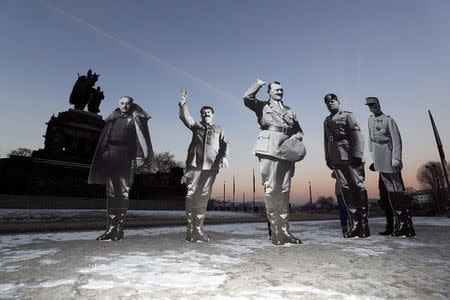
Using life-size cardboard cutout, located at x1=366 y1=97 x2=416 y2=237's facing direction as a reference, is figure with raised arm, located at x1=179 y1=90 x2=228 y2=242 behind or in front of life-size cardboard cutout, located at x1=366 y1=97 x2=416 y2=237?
in front

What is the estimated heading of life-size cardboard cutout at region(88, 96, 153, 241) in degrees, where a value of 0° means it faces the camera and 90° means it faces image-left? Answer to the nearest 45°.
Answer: approximately 0°

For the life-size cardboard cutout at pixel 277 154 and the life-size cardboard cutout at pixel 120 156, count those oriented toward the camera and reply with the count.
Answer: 2

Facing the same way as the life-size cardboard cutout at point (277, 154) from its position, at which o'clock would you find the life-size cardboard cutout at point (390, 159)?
the life-size cardboard cutout at point (390, 159) is roughly at 8 o'clock from the life-size cardboard cutout at point (277, 154).

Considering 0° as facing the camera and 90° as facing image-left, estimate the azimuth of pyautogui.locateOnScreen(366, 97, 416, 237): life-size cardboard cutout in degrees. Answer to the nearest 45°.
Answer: approximately 45°

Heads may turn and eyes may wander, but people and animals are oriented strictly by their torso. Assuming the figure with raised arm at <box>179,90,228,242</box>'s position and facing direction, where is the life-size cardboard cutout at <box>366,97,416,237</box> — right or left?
on its left

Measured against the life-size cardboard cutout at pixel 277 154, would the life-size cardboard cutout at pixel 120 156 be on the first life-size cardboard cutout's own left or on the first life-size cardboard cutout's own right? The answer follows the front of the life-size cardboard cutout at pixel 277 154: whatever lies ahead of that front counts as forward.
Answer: on the first life-size cardboard cutout's own right

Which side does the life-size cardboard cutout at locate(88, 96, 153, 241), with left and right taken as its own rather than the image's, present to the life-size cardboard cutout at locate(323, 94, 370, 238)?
left

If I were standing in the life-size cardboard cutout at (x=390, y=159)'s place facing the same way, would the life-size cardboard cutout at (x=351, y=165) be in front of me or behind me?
in front

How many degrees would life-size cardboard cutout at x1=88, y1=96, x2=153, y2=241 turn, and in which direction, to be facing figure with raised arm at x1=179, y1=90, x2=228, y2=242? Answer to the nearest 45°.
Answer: approximately 90° to its left

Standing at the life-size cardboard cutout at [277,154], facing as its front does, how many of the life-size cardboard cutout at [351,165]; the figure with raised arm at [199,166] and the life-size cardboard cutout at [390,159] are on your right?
1
